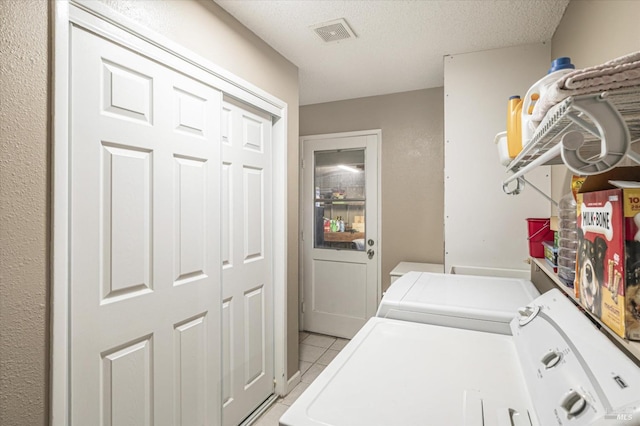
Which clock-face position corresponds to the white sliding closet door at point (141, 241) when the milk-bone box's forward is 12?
The white sliding closet door is roughly at 1 o'clock from the milk-bone box.

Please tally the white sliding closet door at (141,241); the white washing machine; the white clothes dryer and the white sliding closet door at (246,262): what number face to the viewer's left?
2

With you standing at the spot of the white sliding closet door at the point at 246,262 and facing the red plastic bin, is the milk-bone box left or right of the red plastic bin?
right

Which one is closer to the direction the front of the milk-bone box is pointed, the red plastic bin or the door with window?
the door with window

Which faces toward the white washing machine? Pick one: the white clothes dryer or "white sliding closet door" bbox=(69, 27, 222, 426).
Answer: the white sliding closet door

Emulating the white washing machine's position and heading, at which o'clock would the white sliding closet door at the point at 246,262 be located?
The white sliding closet door is roughly at 1 o'clock from the white washing machine.

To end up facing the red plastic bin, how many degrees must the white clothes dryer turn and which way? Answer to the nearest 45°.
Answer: approximately 135° to its right

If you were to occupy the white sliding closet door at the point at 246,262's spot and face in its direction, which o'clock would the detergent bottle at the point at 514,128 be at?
The detergent bottle is roughly at 12 o'clock from the white sliding closet door.

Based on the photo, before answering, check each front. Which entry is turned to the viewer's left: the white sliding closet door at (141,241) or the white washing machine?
the white washing machine

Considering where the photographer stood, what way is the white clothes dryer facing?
facing to the left of the viewer

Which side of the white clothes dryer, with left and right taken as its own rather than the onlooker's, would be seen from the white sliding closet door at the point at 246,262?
front

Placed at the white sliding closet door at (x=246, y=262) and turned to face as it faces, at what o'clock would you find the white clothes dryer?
The white clothes dryer is roughly at 12 o'clock from the white sliding closet door.

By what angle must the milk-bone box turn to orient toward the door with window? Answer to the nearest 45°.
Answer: approximately 90° to its right

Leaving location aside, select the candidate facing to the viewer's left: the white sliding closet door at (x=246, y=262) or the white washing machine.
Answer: the white washing machine

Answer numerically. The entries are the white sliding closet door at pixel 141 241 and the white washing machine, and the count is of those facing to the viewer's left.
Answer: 1

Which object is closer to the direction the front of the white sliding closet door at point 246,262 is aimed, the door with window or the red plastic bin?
the red plastic bin

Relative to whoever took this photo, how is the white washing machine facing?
facing to the left of the viewer

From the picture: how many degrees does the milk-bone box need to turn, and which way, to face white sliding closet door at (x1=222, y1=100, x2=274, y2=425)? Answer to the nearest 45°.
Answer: approximately 45° to its right

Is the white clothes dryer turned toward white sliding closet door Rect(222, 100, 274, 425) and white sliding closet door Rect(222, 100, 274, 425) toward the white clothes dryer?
yes

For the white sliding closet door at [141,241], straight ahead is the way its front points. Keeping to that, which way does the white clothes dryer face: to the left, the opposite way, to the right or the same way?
the opposite way

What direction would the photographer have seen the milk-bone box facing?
facing the viewer and to the left of the viewer
